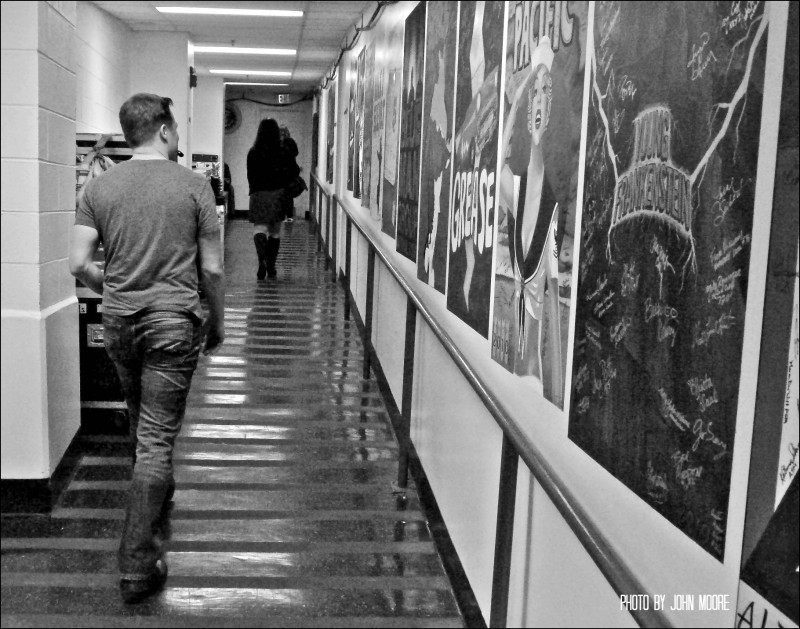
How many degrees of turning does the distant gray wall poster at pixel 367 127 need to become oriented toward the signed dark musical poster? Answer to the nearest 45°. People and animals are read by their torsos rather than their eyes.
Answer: approximately 90° to its left

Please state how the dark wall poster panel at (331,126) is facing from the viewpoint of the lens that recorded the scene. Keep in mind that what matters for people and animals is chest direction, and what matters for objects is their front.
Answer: facing to the left of the viewer

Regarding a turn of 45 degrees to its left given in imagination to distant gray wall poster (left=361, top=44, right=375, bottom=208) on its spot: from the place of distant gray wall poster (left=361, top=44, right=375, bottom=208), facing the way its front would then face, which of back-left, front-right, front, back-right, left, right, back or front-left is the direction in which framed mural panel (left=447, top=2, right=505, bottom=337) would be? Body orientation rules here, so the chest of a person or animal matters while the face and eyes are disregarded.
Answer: front-left

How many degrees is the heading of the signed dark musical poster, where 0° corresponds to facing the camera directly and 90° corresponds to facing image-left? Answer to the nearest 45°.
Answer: approximately 45°

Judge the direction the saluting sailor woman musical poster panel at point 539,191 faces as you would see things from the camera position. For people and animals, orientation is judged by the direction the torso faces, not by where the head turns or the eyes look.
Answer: facing the viewer and to the left of the viewer

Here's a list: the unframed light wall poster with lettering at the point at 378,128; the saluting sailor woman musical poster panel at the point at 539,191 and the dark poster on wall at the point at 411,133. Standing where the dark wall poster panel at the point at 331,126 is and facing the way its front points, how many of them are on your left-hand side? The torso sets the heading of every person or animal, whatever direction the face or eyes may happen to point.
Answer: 3

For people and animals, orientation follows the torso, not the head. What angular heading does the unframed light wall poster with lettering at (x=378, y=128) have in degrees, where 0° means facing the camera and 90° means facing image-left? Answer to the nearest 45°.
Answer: approximately 90°

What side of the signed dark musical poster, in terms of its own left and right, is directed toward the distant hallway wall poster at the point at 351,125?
right

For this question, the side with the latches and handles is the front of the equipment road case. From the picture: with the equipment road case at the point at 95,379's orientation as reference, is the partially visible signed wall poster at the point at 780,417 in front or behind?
in front

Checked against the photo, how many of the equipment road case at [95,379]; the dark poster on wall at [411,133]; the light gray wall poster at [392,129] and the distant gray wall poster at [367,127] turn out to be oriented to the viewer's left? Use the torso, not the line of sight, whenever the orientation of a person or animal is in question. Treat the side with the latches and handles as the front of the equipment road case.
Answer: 3

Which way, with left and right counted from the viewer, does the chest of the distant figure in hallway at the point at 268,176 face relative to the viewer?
facing away from the viewer

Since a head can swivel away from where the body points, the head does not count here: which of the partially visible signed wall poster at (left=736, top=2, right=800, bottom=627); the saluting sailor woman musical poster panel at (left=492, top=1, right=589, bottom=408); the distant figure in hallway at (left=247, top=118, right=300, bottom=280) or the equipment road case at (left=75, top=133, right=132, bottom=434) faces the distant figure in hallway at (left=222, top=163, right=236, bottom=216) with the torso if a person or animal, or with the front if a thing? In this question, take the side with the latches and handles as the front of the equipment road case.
the distant figure in hallway at (left=247, top=118, right=300, bottom=280)

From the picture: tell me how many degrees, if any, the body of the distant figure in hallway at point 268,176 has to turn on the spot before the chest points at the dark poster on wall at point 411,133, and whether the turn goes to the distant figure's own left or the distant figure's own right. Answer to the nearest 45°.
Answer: approximately 180°
